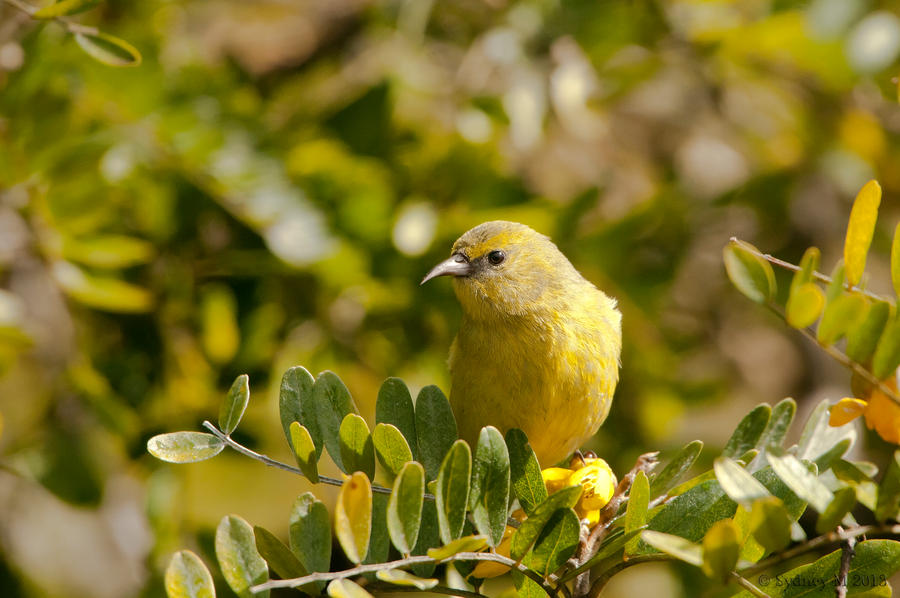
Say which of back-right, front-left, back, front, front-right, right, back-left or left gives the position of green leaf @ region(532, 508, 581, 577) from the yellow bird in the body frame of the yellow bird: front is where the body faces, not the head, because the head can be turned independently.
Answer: front-left

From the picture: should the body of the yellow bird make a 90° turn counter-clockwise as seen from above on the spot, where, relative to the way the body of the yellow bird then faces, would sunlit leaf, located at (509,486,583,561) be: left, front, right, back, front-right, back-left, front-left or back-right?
front-right

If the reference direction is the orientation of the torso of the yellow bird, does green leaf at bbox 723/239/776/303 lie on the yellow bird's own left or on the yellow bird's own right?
on the yellow bird's own left

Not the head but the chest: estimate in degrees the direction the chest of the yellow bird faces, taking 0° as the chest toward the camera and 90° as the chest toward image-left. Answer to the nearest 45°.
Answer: approximately 45°

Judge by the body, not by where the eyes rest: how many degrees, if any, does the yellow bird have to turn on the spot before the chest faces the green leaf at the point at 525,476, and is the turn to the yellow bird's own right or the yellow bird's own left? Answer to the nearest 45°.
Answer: approximately 45° to the yellow bird's own left

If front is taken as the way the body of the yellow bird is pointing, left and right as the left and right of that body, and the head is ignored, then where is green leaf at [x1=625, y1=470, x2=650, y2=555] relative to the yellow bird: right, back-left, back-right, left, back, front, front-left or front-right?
front-left

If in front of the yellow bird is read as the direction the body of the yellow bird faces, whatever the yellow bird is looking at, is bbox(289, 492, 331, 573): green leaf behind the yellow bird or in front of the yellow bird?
in front

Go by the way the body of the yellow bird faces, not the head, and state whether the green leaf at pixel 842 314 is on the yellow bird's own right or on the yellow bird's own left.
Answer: on the yellow bird's own left

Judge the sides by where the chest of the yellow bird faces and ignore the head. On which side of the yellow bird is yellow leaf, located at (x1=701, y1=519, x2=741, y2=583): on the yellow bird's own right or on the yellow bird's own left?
on the yellow bird's own left

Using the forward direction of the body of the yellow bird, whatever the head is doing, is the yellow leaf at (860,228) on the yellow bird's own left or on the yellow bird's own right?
on the yellow bird's own left
